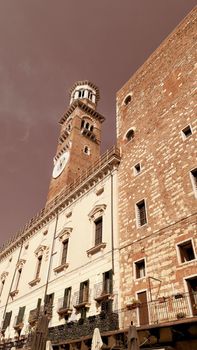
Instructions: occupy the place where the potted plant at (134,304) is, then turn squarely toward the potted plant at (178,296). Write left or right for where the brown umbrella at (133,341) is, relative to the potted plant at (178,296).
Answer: right

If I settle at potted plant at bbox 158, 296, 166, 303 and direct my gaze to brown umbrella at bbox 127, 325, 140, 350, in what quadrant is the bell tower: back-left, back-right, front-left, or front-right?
back-right

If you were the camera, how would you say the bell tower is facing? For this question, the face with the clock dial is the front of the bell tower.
facing the viewer and to the left of the viewer
